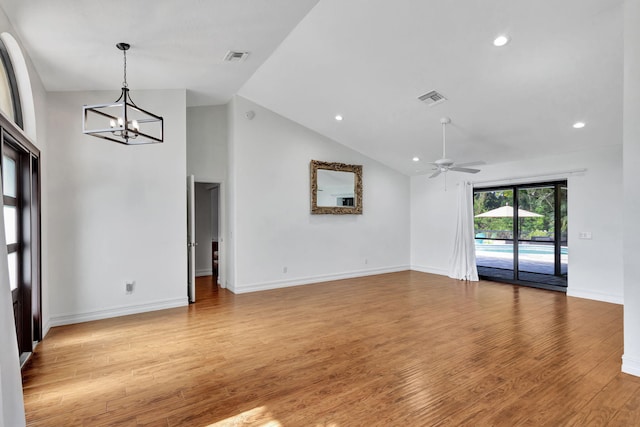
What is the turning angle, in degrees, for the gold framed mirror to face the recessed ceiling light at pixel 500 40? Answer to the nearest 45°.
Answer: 0° — it already faces it

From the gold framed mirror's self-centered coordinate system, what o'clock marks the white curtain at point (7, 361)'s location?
The white curtain is roughly at 2 o'clock from the gold framed mirror.

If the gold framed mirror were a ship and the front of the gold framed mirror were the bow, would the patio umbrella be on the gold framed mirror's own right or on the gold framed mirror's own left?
on the gold framed mirror's own left

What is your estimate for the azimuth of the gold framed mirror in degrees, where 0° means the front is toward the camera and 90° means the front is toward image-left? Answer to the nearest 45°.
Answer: approximately 315°

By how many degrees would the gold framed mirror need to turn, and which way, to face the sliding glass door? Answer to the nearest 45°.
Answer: approximately 45° to its left

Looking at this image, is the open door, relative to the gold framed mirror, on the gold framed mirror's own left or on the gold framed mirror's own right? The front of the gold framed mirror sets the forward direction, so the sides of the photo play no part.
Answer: on the gold framed mirror's own right

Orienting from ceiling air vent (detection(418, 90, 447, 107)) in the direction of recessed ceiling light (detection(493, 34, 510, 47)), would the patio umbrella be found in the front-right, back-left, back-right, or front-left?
back-left
